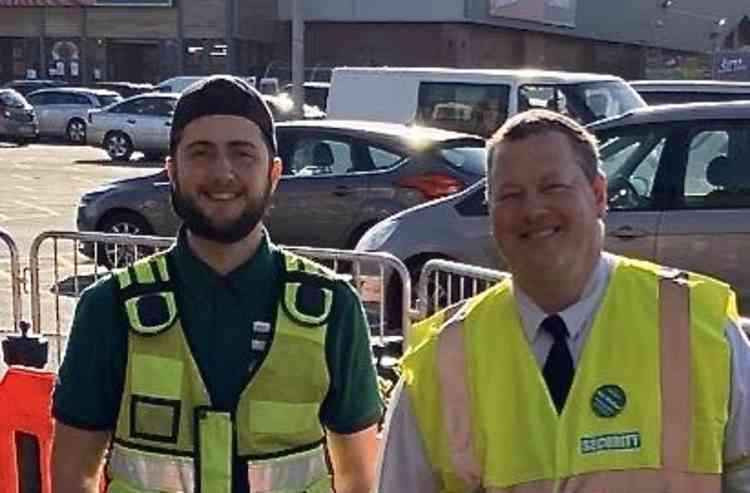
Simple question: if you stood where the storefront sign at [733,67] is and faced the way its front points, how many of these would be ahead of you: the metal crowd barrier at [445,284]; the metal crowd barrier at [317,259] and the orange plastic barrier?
3

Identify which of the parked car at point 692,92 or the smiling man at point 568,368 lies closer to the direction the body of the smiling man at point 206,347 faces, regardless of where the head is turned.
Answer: the smiling man

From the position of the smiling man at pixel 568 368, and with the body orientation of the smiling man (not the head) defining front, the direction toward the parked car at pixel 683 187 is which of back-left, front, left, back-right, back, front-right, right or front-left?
back

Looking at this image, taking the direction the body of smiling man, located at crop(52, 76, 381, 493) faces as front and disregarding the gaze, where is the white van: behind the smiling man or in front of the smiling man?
behind

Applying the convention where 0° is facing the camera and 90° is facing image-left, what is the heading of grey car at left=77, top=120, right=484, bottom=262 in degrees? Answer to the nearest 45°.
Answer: approximately 90°

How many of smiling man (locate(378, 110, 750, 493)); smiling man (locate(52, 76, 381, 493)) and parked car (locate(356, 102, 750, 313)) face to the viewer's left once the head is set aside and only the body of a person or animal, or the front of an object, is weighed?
1

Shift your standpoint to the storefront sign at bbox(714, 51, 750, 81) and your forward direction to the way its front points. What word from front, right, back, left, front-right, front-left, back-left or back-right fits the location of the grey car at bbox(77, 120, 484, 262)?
front

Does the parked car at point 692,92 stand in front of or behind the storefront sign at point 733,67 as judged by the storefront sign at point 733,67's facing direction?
in front

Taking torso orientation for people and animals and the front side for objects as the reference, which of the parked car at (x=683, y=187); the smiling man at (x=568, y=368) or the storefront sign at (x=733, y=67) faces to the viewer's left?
the parked car

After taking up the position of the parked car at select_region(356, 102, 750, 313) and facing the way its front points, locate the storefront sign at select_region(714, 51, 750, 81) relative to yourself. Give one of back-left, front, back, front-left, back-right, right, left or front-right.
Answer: right

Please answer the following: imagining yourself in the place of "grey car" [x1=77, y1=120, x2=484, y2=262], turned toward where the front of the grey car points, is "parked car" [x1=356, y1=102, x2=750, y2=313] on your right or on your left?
on your left

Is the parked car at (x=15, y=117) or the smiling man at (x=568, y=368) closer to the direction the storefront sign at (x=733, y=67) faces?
the smiling man

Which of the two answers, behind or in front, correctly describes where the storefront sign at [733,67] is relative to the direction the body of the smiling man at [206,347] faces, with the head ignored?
behind

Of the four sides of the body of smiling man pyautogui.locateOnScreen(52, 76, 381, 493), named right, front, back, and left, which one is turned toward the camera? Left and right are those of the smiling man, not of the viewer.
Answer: front

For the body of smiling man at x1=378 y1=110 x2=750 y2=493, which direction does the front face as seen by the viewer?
toward the camera
